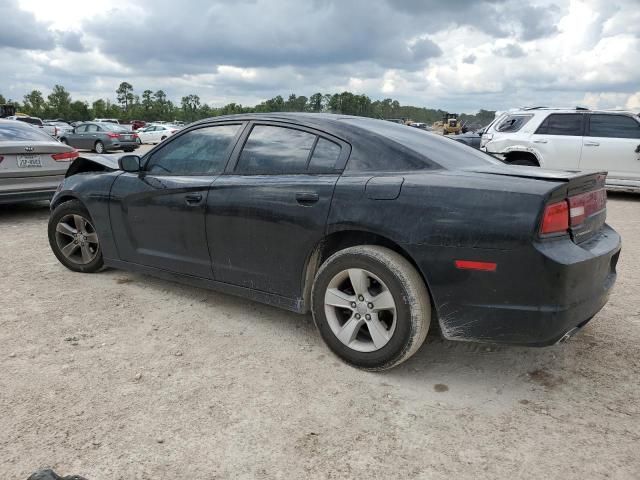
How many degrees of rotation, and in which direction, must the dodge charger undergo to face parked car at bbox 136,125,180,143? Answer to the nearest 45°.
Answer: approximately 45° to its right

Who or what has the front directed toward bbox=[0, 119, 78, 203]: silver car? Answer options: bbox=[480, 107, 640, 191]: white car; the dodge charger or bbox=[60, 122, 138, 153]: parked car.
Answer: the dodge charger

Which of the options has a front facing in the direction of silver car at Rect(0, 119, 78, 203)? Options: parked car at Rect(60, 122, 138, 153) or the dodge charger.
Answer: the dodge charger

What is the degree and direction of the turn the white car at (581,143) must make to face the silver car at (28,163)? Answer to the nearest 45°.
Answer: approximately 135° to its right

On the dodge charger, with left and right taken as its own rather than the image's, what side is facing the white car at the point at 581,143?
right

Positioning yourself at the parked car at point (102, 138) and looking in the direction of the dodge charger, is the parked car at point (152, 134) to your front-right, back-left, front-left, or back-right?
back-left

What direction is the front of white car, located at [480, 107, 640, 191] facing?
to the viewer's right

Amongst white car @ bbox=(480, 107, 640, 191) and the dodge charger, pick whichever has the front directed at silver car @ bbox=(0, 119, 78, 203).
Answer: the dodge charger

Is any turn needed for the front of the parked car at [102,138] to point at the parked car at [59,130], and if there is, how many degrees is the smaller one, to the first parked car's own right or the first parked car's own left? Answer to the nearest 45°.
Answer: approximately 45° to the first parked car's own right

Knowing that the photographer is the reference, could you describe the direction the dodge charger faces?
facing away from the viewer and to the left of the viewer
